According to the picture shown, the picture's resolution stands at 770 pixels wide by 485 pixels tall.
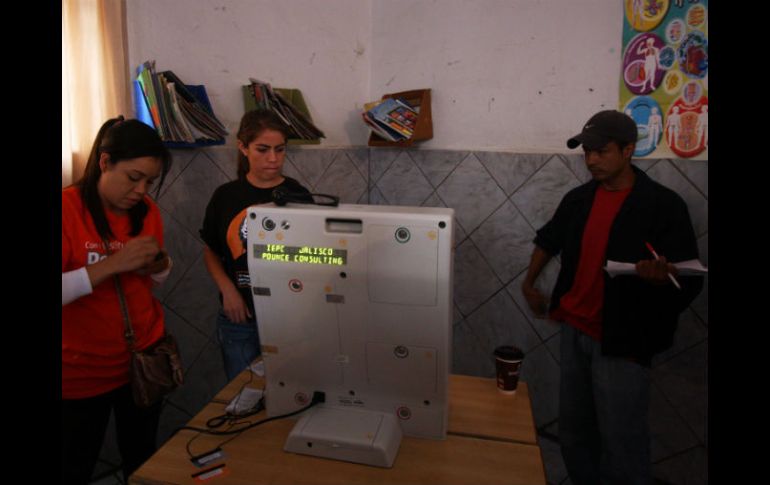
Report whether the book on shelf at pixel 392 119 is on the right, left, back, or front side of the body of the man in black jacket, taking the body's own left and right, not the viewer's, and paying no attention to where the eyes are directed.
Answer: right

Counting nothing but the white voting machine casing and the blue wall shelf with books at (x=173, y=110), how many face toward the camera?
1

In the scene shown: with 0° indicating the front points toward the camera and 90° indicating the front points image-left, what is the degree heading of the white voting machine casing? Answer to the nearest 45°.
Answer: approximately 180°

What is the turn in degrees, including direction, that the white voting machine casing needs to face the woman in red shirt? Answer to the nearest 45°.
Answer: approximately 45° to its left

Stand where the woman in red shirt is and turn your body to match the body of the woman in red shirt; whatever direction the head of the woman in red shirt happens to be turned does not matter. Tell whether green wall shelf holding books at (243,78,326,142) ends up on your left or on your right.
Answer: on your left

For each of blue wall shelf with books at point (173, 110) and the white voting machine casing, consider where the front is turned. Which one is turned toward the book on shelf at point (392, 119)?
the white voting machine casing

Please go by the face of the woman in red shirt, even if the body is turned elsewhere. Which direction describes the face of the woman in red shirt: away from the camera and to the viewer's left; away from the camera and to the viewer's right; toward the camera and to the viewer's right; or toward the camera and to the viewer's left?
toward the camera and to the viewer's right

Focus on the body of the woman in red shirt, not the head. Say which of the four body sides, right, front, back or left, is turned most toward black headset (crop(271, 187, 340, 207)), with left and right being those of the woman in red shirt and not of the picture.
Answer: front

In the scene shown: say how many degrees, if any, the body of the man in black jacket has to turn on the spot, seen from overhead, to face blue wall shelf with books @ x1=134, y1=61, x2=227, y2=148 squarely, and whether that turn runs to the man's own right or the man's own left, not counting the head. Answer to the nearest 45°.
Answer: approximately 45° to the man's own right

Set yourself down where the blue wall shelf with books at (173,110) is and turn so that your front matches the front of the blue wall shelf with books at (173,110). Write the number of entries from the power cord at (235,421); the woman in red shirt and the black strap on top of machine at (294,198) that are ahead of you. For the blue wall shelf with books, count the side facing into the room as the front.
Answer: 3

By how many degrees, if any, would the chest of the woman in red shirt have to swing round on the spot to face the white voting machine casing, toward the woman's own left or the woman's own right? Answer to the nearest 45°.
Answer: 0° — they already face it

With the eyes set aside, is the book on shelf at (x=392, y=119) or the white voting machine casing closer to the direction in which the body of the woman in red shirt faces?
the white voting machine casing

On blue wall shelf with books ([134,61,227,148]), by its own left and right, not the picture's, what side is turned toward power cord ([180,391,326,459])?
front
